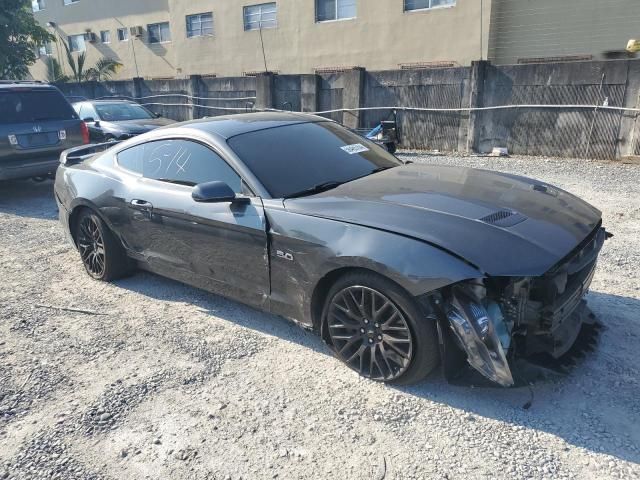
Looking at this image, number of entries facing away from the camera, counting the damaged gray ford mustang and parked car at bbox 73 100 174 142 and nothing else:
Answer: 0

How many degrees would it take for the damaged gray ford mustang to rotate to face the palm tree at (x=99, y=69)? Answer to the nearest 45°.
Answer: approximately 180°

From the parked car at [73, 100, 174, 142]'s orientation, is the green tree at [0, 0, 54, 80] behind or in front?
behind

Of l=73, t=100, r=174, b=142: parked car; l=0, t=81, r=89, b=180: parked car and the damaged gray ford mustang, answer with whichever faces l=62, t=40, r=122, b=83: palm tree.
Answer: l=0, t=81, r=89, b=180: parked car

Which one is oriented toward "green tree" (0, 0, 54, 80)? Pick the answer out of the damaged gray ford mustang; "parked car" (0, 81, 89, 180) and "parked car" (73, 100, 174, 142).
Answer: "parked car" (0, 81, 89, 180)

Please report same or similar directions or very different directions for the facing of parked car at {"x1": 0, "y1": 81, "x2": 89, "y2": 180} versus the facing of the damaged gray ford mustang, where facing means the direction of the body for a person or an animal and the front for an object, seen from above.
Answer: very different directions

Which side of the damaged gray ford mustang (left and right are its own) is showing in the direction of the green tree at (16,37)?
back

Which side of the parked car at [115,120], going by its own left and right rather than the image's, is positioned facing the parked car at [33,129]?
right

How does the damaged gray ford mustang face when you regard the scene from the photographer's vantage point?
facing the viewer and to the right of the viewer

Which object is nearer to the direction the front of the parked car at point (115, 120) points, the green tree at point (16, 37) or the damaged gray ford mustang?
the damaged gray ford mustang

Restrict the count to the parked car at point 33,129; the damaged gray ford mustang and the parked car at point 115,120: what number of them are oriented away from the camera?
1

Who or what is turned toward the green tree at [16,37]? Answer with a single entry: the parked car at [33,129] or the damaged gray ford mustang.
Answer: the parked car

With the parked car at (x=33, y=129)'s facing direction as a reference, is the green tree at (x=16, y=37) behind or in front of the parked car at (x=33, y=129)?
in front

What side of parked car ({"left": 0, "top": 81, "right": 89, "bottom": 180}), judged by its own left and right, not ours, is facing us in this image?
back

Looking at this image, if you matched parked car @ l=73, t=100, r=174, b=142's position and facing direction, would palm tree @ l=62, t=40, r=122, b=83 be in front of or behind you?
behind

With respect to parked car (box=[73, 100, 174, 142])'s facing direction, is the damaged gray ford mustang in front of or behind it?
in front

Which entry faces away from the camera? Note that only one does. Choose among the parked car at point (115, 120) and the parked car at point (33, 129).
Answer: the parked car at point (33, 129)

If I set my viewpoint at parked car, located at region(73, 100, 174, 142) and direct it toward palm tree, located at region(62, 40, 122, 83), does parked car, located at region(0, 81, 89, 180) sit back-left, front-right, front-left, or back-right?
back-left
